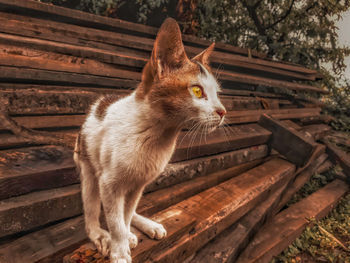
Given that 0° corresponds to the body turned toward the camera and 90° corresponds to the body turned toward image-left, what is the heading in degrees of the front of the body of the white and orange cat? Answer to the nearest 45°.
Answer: approximately 315°

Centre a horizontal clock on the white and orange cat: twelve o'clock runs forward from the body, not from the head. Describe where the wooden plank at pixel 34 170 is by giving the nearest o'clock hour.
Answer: The wooden plank is roughly at 5 o'clock from the white and orange cat.

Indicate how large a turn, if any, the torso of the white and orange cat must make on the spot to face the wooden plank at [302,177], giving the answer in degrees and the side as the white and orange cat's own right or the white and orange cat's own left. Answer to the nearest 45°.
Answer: approximately 90° to the white and orange cat's own left

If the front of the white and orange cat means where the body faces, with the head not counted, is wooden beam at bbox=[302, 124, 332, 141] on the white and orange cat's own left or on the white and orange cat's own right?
on the white and orange cat's own left

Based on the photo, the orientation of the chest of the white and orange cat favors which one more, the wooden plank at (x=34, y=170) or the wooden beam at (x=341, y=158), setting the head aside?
the wooden beam

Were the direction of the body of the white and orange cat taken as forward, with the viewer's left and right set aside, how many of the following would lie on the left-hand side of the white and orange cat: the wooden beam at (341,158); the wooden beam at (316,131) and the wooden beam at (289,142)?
3

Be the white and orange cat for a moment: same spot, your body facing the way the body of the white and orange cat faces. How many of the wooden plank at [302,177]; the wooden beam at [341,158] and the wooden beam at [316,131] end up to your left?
3

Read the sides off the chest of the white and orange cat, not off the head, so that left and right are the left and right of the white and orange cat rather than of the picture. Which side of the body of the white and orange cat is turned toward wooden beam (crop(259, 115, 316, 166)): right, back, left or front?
left
